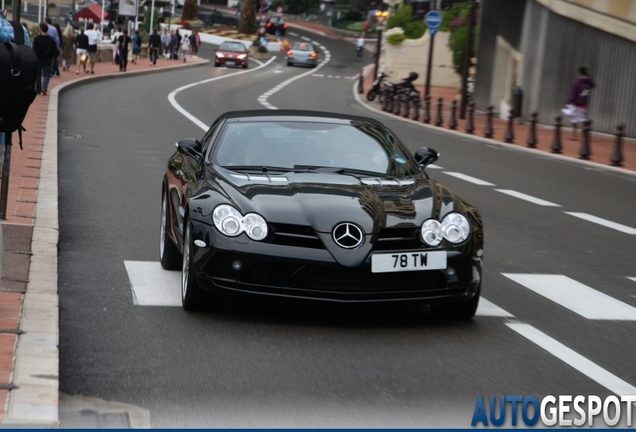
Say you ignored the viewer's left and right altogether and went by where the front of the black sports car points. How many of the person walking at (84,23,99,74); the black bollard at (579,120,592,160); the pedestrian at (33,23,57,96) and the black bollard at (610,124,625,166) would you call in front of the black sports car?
0

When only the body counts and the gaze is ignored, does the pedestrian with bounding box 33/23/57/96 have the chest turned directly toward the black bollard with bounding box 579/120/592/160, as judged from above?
no

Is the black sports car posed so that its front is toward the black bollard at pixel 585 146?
no

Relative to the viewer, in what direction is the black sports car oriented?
toward the camera

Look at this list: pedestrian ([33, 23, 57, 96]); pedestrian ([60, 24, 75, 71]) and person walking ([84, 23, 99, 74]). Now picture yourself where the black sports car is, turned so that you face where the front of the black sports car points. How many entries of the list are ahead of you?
0

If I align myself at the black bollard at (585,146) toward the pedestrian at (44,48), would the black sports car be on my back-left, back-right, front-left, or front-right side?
back-left

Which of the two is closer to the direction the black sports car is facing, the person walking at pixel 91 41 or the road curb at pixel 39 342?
the road curb

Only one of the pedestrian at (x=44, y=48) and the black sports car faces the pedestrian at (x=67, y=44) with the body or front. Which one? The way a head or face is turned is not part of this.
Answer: the pedestrian at (x=44, y=48)
